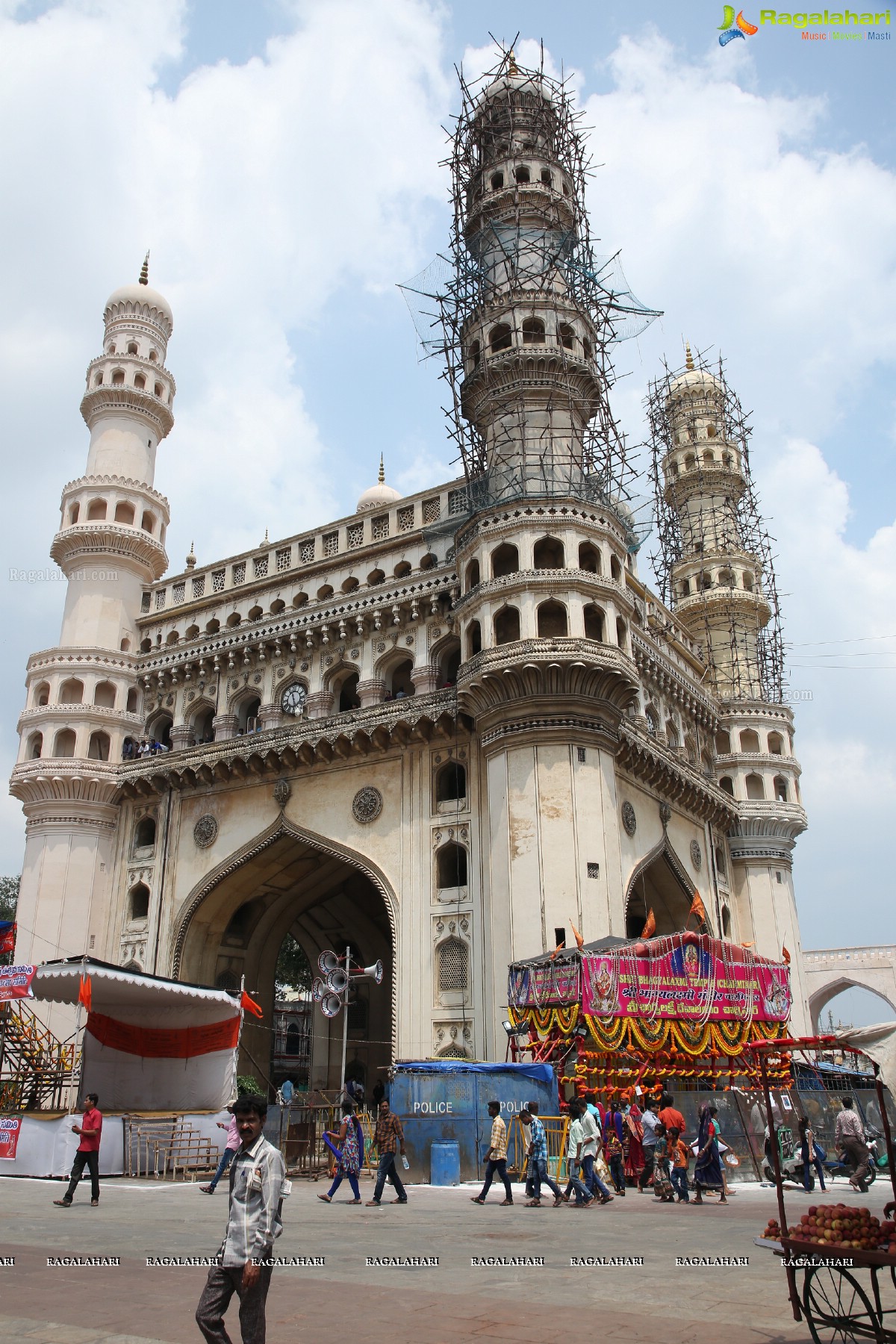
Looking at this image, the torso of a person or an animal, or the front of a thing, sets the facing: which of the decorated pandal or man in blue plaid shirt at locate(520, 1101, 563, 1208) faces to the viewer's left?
the man in blue plaid shirt

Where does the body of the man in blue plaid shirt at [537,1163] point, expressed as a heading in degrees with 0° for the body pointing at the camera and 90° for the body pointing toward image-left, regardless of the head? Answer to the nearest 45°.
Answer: approximately 90°

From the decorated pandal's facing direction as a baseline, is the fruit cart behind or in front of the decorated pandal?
in front

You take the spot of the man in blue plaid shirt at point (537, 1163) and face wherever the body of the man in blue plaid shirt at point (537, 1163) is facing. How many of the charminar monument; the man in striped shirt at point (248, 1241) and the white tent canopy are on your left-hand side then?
1

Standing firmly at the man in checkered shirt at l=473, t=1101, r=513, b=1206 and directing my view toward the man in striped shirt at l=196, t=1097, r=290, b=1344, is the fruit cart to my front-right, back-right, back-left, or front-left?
front-left

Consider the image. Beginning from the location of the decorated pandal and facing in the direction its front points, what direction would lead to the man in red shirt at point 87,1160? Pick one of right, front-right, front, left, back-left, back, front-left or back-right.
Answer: right

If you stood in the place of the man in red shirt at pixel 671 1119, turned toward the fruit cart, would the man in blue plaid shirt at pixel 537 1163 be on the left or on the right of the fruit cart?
right

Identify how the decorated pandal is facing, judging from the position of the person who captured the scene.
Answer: facing the viewer and to the right of the viewer

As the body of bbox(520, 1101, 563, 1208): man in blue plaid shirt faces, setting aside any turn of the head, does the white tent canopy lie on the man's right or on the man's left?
on the man's right

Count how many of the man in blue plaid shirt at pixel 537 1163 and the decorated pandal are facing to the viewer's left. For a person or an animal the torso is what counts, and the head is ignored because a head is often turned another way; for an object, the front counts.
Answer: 1

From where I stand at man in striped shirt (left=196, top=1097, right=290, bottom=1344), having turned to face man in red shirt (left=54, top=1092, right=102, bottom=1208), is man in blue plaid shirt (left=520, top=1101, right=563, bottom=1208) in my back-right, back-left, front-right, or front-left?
front-right
